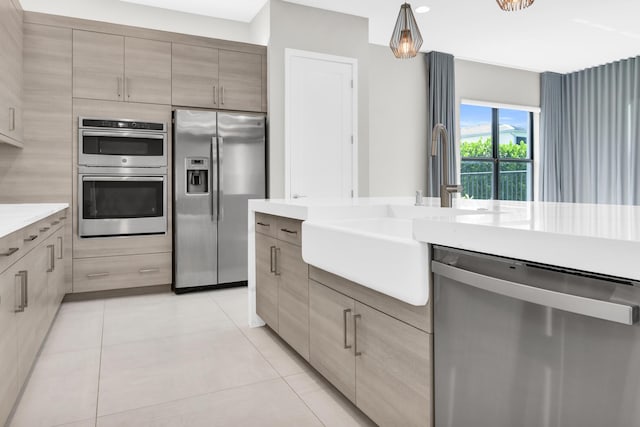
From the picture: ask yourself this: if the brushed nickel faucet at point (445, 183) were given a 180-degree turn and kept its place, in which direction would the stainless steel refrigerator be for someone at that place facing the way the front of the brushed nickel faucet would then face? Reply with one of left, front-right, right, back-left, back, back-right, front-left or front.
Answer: left

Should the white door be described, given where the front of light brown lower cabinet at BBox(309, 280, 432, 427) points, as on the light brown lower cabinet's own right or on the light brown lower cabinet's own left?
on the light brown lower cabinet's own right

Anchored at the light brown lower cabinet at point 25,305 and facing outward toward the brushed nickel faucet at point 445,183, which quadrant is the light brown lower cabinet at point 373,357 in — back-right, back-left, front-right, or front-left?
front-right

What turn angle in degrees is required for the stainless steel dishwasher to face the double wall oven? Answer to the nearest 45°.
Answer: approximately 90° to its right

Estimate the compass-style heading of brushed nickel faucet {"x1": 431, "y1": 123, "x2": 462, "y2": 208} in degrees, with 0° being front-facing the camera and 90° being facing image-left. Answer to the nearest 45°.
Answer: approximately 45°

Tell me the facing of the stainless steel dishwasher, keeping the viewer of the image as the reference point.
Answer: facing the viewer and to the left of the viewer

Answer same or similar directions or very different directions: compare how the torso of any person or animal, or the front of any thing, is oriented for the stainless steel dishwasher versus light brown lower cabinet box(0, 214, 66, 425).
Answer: very different directions

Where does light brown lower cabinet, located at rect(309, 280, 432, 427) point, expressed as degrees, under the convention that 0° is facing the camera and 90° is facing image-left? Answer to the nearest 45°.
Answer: approximately 45°

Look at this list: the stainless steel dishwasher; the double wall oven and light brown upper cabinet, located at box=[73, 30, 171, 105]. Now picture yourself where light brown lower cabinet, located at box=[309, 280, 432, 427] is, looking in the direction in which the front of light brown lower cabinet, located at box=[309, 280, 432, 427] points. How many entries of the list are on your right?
2

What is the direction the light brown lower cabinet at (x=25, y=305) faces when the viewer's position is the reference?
facing to the right of the viewer

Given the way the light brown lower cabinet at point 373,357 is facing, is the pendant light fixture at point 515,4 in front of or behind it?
behind

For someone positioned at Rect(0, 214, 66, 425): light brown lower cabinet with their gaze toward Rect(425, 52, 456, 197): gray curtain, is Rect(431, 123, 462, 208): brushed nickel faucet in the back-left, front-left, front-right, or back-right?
front-right

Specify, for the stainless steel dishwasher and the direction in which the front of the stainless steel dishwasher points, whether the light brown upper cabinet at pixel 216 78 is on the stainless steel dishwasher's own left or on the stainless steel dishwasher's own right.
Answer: on the stainless steel dishwasher's own right
